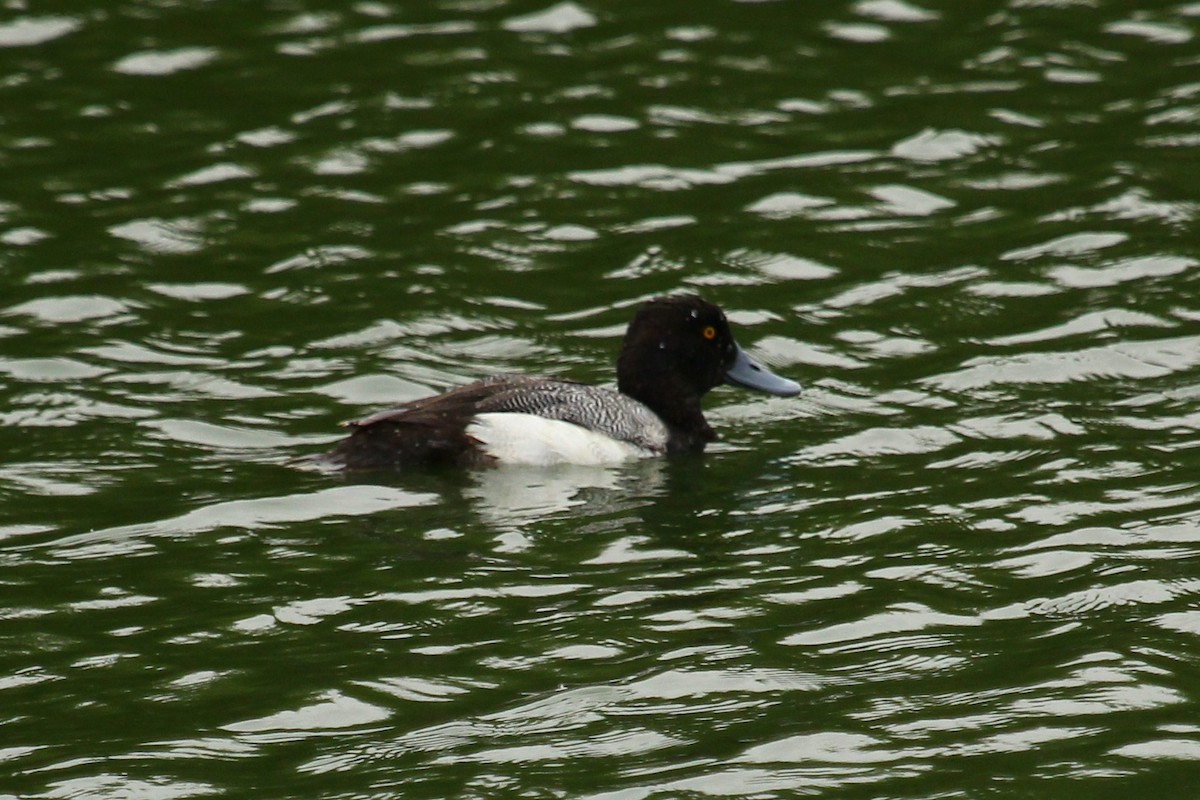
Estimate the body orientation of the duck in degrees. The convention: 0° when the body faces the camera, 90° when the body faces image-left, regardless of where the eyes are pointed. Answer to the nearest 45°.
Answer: approximately 270°
